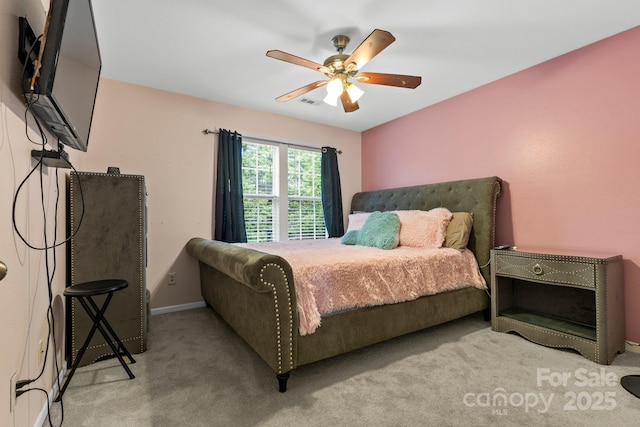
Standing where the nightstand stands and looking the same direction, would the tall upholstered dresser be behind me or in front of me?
in front

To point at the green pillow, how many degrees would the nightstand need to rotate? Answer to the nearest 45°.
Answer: approximately 45° to its right

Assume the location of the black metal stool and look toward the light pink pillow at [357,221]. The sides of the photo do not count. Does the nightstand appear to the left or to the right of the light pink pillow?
right

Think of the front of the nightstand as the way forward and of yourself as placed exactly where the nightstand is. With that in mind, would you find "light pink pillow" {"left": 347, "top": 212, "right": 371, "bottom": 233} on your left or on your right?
on your right

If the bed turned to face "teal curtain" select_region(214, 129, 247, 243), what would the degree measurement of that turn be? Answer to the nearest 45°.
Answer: approximately 90° to its right

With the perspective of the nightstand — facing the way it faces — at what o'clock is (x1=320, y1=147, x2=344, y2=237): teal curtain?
The teal curtain is roughly at 2 o'clock from the nightstand.

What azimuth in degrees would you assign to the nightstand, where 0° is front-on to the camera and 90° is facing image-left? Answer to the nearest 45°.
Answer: approximately 45°

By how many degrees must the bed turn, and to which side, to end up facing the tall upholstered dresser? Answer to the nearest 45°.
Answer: approximately 45° to its right

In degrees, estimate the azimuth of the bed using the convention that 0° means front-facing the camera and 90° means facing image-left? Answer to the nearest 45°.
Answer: approximately 45°
